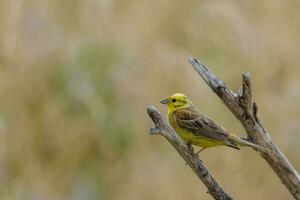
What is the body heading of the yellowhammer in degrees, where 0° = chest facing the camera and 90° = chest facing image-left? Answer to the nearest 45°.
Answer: approximately 90°
